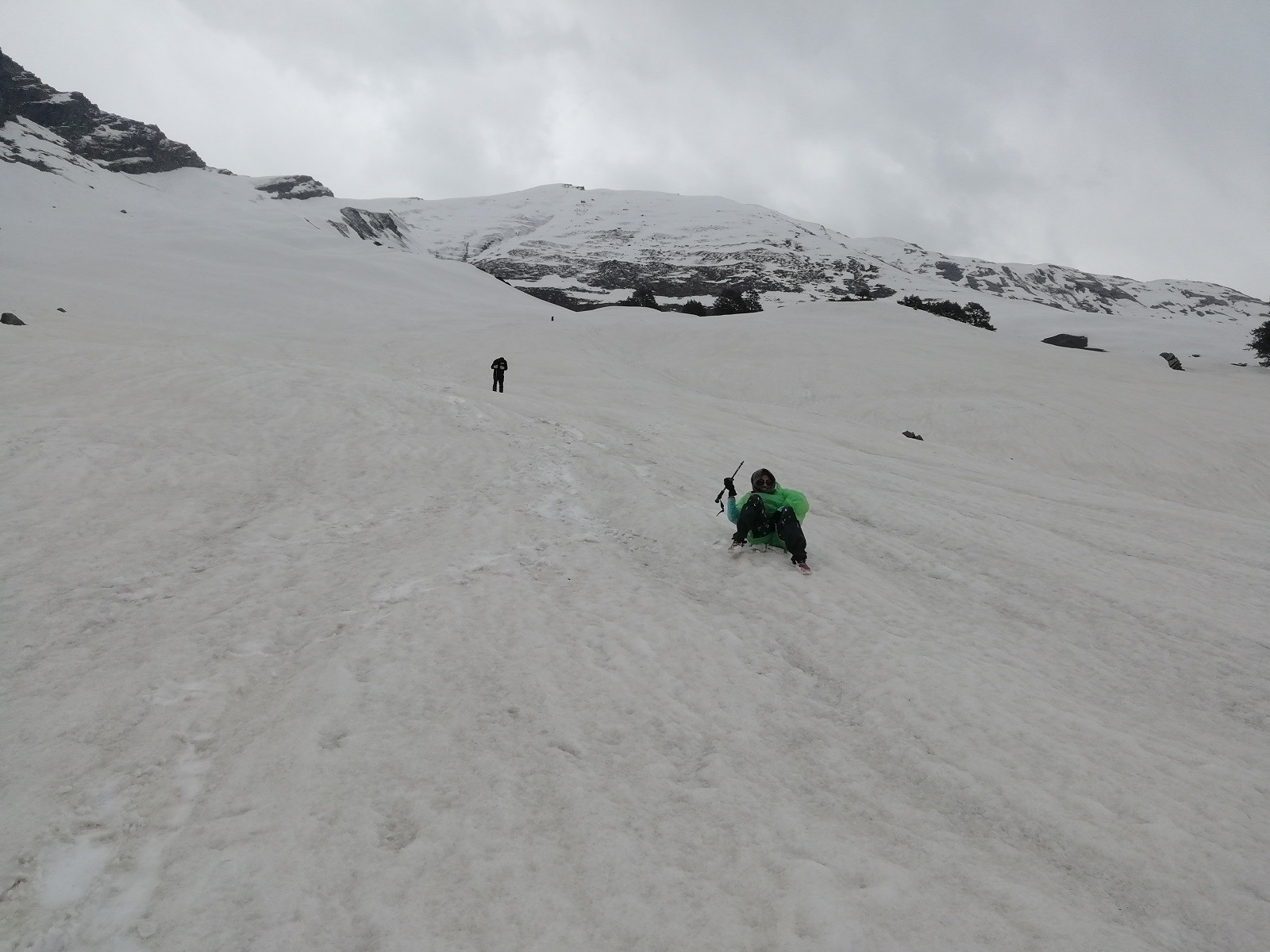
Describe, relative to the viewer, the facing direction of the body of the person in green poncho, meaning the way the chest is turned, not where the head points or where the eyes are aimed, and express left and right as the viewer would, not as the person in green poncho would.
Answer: facing the viewer

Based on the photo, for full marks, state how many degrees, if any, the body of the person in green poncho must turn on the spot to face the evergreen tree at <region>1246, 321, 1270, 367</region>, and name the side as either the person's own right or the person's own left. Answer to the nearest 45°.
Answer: approximately 135° to the person's own left

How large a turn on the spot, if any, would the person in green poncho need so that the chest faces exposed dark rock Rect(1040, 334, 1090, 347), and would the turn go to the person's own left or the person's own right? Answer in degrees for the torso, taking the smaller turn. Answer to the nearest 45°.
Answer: approximately 180°
